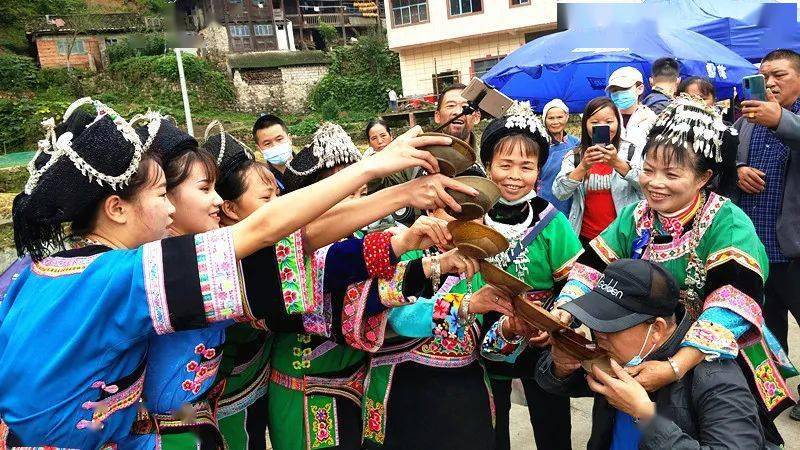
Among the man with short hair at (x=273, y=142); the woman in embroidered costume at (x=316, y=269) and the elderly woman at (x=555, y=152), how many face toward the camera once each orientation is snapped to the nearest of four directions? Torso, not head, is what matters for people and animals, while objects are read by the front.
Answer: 2

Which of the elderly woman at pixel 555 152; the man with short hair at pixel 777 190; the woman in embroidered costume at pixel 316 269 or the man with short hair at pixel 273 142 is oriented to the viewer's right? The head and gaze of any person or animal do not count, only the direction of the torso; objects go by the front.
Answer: the woman in embroidered costume

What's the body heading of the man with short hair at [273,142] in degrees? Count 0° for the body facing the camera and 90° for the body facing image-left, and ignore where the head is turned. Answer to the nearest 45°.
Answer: approximately 0°

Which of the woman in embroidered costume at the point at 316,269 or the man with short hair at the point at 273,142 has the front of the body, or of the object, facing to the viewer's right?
the woman in embroidered costume

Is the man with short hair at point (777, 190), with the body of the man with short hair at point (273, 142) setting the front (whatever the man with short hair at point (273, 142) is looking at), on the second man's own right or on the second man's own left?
on the second man's own left

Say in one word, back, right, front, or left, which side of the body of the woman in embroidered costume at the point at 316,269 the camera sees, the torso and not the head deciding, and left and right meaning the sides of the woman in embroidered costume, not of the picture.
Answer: right

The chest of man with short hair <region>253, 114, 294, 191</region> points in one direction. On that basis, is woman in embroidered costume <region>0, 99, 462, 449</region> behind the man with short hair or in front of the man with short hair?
in front

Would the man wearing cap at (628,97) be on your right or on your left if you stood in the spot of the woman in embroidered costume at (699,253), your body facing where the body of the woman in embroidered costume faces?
on your right

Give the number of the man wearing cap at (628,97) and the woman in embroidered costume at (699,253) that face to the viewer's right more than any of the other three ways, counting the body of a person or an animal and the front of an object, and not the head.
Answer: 0

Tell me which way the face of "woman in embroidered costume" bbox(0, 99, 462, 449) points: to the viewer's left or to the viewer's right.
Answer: to the viewer's right

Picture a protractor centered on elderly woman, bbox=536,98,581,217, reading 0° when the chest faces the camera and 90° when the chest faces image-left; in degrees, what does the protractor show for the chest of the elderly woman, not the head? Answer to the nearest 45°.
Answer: approximately 0°

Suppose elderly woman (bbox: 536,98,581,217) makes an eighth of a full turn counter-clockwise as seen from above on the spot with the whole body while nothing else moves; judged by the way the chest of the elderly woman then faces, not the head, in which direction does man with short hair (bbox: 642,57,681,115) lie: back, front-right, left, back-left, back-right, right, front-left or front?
left
